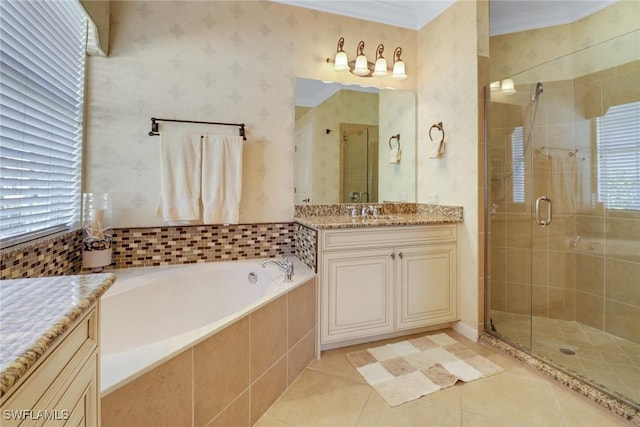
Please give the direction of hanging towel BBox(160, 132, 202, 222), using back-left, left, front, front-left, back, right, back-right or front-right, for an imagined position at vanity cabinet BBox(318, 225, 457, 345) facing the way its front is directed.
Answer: back-right

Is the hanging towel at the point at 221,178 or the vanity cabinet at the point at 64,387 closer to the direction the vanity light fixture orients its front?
the vanity cabinet

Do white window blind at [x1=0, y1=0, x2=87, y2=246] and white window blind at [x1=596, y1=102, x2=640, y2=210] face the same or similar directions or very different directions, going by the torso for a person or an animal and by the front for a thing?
very different directions

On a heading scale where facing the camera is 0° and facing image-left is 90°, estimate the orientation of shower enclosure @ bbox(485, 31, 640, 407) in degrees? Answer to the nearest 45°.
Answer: approximately 45°

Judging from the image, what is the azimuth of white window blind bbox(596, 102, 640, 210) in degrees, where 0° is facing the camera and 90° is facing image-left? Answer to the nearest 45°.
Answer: approximately 45°

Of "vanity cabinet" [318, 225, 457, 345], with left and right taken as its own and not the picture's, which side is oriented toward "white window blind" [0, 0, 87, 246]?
right

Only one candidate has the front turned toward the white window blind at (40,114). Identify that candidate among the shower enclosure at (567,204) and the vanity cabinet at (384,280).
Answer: the shower enclosure

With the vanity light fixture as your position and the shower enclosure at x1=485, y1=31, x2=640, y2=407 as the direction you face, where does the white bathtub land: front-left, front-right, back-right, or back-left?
back-right

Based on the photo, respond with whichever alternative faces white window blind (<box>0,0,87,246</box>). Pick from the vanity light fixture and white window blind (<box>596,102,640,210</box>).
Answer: white window blind (<box>596,102,640,210</box>)

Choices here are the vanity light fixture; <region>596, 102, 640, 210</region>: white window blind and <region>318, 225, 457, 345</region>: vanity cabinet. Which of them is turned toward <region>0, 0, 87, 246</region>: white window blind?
<region>596, 102, 640, 210</region>: white window blind
